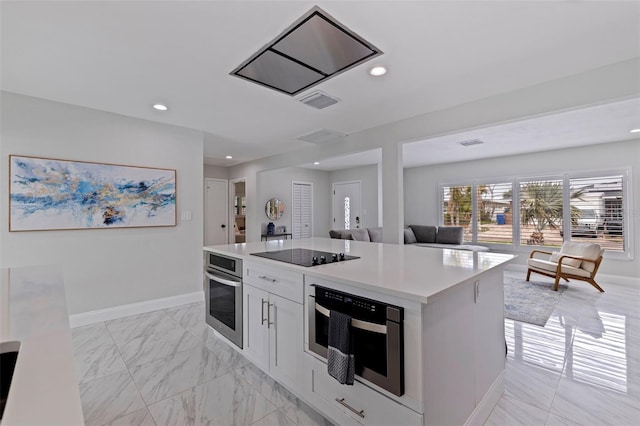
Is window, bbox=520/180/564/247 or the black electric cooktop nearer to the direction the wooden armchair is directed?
the black electric cooktop

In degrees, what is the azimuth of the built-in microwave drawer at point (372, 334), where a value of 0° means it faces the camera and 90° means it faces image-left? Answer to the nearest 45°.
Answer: approximately 45°

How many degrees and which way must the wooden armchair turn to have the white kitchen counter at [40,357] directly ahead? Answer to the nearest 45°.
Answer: approximately 45° to its left

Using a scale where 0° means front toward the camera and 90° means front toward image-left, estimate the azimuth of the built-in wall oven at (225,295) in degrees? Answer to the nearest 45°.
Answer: approximately 45°

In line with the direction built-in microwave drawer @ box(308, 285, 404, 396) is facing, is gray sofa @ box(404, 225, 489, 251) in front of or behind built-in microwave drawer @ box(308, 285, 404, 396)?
behind

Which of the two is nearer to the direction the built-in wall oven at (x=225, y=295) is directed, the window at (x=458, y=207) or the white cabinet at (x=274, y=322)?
the white cabinet

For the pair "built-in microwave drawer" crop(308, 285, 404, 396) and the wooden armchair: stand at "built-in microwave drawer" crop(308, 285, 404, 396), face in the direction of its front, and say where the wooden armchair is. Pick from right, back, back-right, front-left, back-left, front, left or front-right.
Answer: back

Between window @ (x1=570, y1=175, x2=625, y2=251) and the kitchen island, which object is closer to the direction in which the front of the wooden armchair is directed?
the kitchen island

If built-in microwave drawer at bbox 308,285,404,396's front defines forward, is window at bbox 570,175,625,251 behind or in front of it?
behind

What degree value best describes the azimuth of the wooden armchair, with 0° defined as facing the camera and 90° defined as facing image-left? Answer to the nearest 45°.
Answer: approximately 45°

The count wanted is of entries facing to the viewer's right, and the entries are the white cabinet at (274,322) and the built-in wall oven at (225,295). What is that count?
0

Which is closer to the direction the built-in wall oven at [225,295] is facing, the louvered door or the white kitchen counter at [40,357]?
the white kitchen counter

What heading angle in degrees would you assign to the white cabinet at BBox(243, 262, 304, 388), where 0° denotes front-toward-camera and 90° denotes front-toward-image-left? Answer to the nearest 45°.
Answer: approximately 45°
